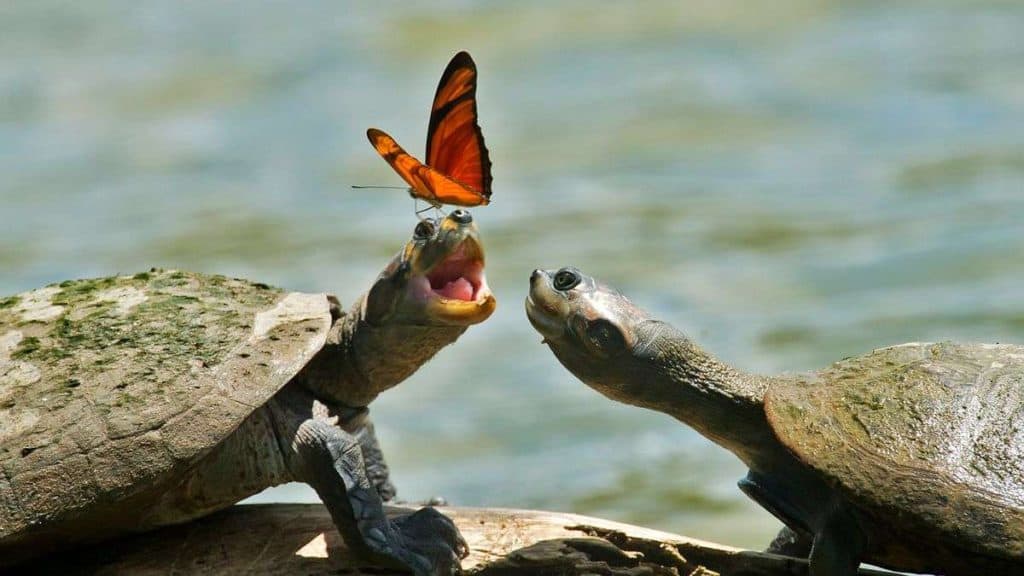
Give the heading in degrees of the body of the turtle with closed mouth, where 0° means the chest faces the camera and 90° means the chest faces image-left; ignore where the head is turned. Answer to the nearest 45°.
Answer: approximately 90°

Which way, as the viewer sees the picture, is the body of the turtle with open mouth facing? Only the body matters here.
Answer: to the viewer's right

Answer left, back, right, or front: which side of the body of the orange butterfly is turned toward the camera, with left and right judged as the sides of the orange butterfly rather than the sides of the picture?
left

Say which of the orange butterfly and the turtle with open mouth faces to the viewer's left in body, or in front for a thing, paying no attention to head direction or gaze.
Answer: the orange butterfly

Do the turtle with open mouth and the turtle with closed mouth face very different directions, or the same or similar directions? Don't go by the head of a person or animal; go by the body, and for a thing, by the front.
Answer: very different directions

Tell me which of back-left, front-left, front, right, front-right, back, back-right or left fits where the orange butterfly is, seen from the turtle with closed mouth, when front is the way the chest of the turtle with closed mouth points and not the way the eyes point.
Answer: front

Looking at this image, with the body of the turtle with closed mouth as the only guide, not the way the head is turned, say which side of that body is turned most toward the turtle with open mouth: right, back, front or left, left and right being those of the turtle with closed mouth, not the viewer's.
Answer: front

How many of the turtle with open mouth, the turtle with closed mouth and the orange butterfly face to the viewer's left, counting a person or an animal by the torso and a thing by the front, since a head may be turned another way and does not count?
2

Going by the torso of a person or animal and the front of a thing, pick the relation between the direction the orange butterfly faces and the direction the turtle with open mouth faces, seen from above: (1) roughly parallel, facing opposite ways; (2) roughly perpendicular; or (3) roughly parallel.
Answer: roughly parallel, facing opposite ways

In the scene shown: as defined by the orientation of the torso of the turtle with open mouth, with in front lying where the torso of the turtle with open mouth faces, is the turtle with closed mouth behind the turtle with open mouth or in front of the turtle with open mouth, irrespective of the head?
in front

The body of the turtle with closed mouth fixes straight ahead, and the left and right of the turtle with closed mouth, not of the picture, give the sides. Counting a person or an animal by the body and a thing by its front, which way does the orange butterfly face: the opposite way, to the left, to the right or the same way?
the same way
